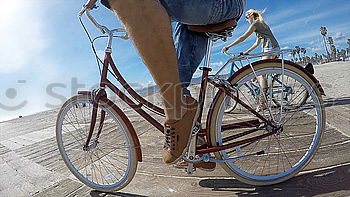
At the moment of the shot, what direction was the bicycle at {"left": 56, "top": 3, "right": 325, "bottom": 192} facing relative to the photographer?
facing to the left of the viewer
